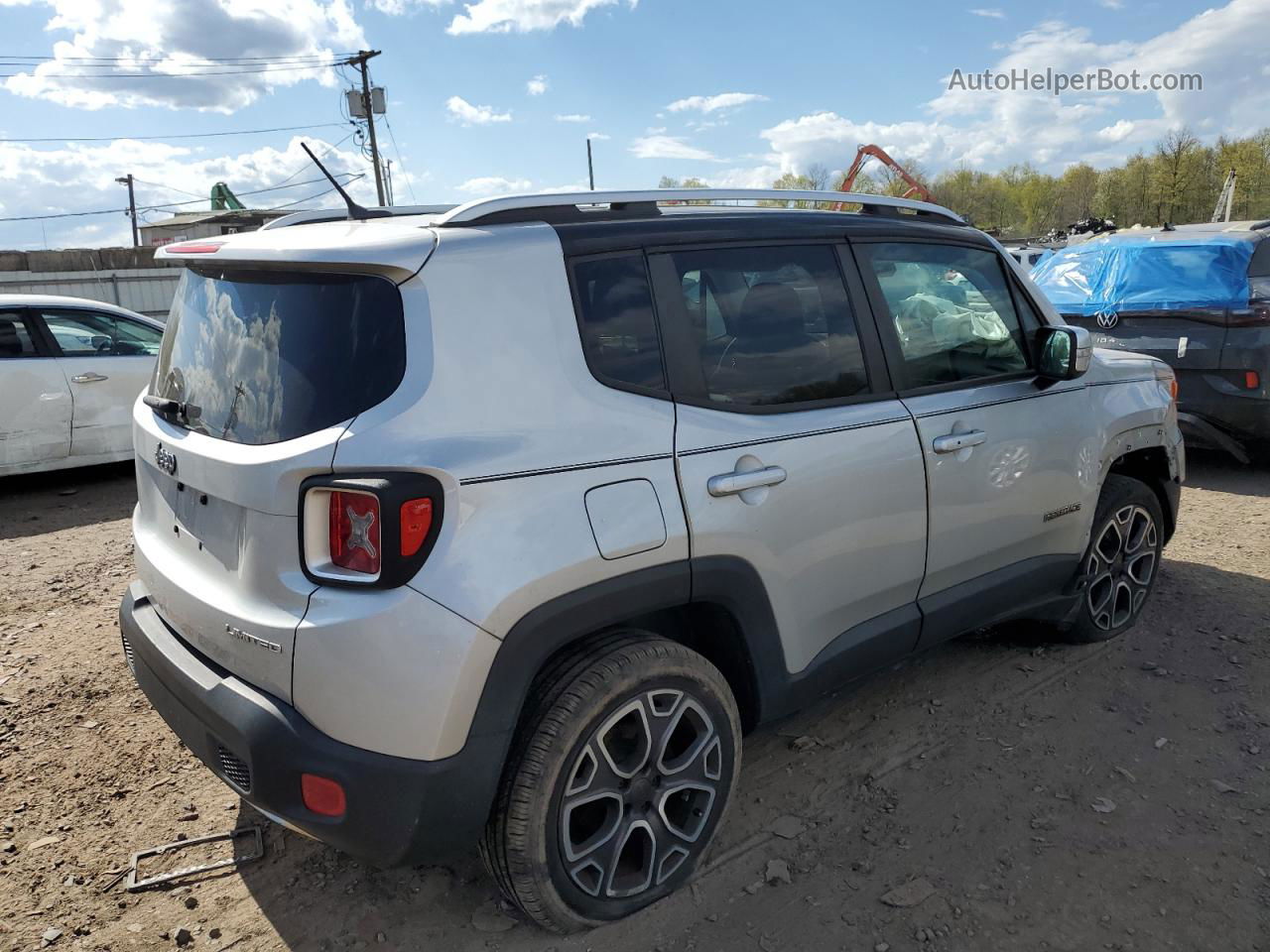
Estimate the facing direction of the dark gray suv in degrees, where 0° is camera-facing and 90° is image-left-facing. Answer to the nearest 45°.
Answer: approximately 225°

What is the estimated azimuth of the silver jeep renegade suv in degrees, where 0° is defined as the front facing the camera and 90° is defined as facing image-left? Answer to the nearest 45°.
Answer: approximately 225°

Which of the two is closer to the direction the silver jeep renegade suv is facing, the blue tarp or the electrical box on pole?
the blue tarp

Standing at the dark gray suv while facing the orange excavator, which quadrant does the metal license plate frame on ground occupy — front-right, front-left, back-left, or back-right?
back-left

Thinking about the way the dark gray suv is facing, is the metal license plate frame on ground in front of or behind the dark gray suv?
behind
